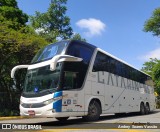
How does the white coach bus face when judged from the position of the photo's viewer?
facing the viewer and to the left of the viewer

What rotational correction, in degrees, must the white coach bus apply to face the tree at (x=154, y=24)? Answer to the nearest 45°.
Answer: approximately 135° to its right
